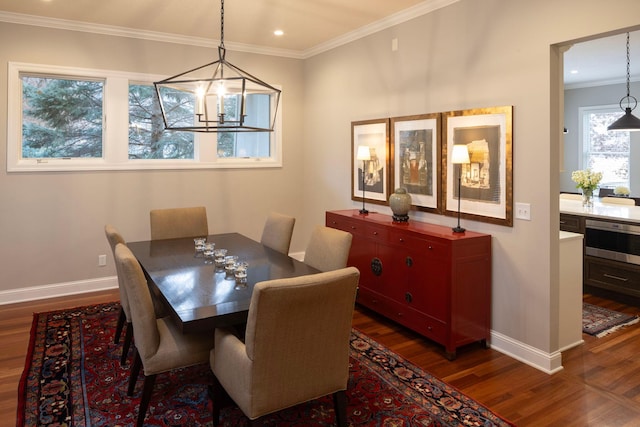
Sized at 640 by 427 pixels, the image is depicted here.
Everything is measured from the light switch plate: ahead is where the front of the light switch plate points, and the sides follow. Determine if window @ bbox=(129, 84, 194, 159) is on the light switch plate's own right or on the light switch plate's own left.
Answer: on the light switch plate's own right

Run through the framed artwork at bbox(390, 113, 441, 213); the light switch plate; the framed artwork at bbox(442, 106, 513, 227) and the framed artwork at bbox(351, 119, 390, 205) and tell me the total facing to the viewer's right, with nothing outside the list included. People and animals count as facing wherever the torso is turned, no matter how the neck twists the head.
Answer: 0

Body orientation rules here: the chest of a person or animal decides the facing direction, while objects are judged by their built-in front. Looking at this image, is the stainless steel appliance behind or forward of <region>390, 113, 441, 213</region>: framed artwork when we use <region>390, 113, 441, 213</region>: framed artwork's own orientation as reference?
behind

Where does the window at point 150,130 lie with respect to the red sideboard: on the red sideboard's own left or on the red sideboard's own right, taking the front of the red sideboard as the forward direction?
on the red sideboard's own right

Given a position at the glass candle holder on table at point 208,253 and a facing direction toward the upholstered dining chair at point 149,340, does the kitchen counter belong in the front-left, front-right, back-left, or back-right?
back-left

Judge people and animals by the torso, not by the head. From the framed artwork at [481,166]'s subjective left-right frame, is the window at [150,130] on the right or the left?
on its right

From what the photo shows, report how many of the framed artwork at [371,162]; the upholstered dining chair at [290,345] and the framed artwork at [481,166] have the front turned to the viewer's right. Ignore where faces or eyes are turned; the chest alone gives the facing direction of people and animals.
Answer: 0

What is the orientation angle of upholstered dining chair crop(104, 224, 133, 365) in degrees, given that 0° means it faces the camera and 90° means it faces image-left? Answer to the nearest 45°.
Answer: approximately 270°

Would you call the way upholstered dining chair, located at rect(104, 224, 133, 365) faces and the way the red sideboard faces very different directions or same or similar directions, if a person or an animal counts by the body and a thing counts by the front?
very different directions

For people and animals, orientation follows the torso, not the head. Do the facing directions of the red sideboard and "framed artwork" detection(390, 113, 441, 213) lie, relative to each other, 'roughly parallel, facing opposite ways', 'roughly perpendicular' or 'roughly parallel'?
roughly parallel

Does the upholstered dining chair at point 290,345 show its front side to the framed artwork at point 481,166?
no

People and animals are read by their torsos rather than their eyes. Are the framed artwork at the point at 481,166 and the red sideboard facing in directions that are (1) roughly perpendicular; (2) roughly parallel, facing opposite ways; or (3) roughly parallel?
roughly parallel

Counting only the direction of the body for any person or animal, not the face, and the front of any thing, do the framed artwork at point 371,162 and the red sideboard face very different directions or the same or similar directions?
same or similar directions

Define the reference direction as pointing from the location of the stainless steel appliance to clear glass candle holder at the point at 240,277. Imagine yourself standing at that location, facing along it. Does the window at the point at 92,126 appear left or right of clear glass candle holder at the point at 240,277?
right

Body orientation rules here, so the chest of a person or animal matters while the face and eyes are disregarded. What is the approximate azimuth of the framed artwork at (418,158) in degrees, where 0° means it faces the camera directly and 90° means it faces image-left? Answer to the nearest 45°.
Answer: approximately 45°

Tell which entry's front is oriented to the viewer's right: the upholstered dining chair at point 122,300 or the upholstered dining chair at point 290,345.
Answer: the upholstered dining chair at point 122,300
